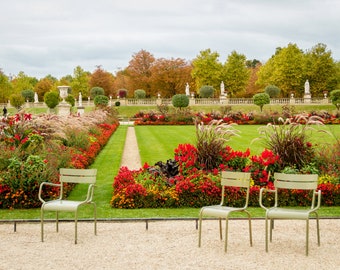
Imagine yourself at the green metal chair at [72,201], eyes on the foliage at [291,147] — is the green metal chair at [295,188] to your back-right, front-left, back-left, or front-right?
front-right

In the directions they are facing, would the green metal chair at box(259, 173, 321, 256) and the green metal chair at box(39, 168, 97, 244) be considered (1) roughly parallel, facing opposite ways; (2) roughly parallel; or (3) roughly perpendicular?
roughly parallel

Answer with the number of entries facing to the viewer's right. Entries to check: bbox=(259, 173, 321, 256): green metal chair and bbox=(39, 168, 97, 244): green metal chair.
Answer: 0

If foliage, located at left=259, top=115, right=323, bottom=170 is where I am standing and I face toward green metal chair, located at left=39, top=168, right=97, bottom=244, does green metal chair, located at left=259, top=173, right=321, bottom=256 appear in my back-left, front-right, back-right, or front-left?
front-left
